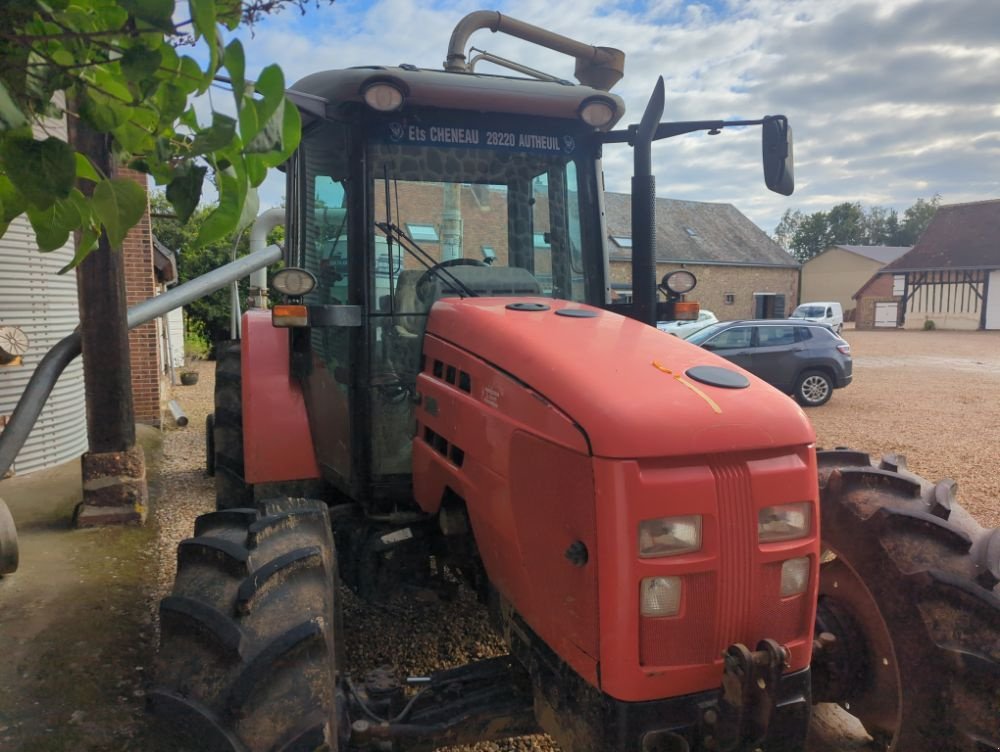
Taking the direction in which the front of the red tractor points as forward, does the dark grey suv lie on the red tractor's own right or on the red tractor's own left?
on the red tractor's own left

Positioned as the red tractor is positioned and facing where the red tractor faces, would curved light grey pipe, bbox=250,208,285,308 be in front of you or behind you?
behind

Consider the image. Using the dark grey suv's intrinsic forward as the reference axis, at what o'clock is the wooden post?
The wooden post is roughly at 10 o'clock from the dark grey suv.

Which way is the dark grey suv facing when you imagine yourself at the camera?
facing to the left of the viewer

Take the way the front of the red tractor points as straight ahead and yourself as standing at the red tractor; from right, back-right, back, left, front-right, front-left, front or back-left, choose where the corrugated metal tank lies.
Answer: back

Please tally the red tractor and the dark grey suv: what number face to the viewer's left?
1

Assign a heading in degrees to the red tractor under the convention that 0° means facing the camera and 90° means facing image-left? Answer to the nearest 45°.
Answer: approximately 315°

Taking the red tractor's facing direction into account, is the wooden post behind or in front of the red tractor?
behind

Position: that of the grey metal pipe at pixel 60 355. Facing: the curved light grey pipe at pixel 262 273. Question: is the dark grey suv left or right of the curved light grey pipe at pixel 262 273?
right
